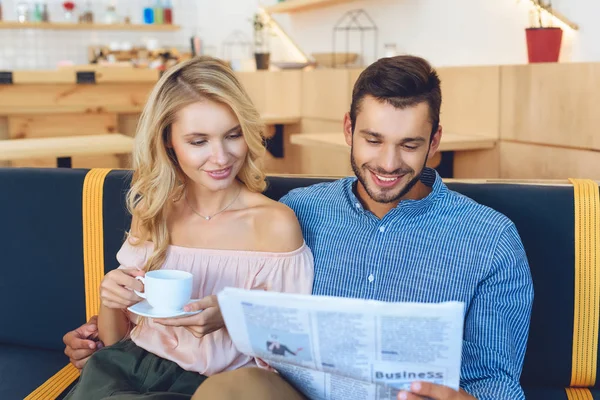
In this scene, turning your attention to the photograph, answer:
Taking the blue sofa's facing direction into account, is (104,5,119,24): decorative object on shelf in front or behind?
behind

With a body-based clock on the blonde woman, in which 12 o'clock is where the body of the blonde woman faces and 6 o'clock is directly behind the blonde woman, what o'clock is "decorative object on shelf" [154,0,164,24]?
The decorative object on shelf is roughly at 6 o'clock from the blonde woman.

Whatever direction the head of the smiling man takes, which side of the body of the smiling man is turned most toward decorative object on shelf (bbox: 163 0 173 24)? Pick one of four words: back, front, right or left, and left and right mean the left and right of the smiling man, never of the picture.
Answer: back

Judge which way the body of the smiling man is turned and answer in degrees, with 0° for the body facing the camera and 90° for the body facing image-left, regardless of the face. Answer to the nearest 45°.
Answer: approximately 0°

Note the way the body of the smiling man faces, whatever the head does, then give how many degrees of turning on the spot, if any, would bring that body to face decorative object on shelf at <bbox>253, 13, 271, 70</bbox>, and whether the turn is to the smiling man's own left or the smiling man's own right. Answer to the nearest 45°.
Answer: approximately 180°

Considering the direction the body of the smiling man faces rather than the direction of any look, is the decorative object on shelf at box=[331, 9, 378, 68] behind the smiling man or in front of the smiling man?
behind

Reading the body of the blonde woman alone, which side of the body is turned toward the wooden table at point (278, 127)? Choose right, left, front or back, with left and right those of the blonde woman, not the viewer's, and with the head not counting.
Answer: back

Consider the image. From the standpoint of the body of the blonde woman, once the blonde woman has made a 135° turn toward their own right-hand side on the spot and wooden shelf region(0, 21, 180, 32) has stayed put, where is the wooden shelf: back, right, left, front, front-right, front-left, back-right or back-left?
front-right

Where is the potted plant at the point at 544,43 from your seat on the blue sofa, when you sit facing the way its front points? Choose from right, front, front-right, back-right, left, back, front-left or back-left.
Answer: back-left

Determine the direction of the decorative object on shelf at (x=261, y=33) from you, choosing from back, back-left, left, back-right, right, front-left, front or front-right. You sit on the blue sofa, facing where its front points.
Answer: back

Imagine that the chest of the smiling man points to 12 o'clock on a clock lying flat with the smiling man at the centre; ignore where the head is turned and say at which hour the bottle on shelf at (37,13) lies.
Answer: The bottle on shelf is roughly at 5 o'clock from the smiling man.

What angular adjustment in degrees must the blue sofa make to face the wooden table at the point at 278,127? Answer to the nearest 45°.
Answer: approximately 180°
